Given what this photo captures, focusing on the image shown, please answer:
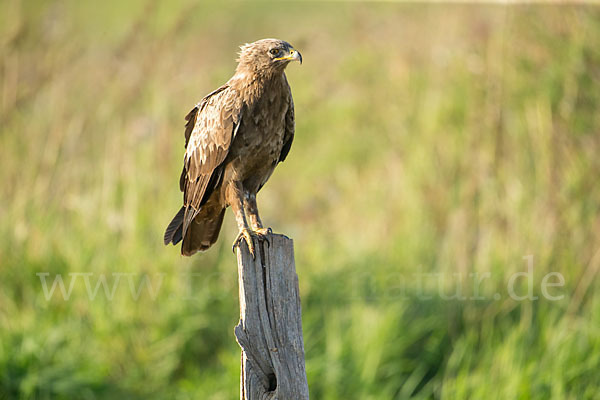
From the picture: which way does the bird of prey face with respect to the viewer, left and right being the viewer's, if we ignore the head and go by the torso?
facing the viewer and to the right of the viewer
